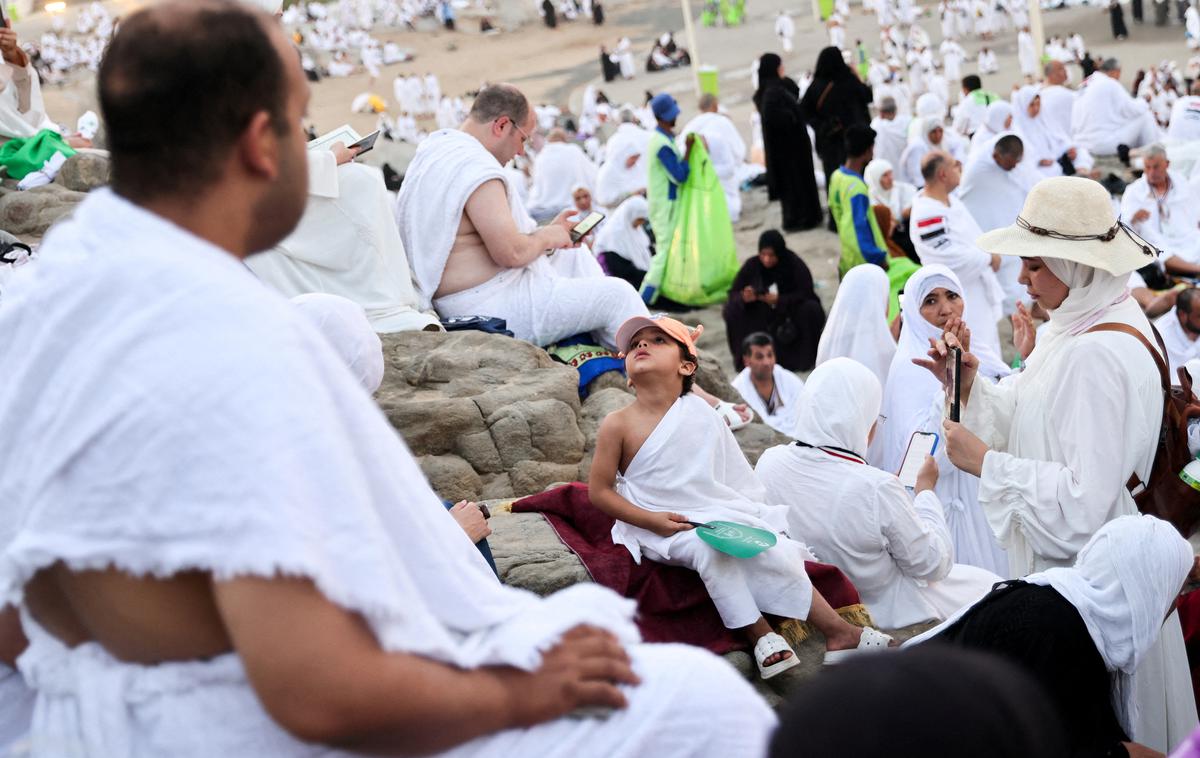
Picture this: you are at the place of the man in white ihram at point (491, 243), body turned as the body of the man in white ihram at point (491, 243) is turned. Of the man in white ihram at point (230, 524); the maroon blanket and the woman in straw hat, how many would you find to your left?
0

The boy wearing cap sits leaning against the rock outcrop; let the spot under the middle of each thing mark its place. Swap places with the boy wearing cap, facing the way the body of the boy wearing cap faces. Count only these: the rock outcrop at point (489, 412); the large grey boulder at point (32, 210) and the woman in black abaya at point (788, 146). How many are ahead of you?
0

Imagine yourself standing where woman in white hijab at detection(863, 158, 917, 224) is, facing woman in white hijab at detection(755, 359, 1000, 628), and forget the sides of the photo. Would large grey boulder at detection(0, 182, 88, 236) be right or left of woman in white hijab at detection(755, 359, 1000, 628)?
right

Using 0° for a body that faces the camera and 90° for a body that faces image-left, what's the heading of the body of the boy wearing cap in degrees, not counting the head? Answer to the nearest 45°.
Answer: approximately 315°

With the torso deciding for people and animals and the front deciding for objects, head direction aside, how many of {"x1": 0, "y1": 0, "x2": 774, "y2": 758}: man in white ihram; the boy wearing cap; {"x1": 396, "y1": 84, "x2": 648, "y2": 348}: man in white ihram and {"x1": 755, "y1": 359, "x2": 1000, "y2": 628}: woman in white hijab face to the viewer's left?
0

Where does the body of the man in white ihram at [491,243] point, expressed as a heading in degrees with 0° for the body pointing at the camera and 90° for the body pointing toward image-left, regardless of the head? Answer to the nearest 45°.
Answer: approximately 270°

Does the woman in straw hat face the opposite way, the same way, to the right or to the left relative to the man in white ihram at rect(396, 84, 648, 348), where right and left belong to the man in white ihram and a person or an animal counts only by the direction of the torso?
the opposite way

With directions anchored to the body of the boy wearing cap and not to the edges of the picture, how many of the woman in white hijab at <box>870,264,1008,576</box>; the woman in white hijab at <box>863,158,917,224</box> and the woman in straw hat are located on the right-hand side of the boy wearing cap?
0

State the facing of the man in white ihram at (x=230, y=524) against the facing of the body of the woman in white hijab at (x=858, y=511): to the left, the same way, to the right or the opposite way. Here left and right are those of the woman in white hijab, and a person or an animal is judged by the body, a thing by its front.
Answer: the same way

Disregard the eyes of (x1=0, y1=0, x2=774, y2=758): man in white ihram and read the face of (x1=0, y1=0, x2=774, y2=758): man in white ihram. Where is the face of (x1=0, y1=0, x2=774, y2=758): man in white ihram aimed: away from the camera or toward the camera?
away from the camera

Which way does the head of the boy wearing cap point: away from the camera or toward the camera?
toward the camera

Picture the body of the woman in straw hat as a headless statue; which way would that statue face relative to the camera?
to the viewer's left

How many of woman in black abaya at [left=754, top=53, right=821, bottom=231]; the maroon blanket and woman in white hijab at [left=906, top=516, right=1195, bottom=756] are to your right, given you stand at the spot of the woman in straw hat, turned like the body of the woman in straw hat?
1

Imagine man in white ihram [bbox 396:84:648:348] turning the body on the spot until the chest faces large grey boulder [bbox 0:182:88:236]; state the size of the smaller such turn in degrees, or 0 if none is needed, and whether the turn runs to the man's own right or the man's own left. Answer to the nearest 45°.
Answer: approximately 135° to the man's own left

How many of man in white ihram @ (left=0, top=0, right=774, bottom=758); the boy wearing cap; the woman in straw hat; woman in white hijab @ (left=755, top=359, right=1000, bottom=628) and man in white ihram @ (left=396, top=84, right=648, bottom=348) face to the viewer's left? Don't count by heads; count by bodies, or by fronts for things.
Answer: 1
